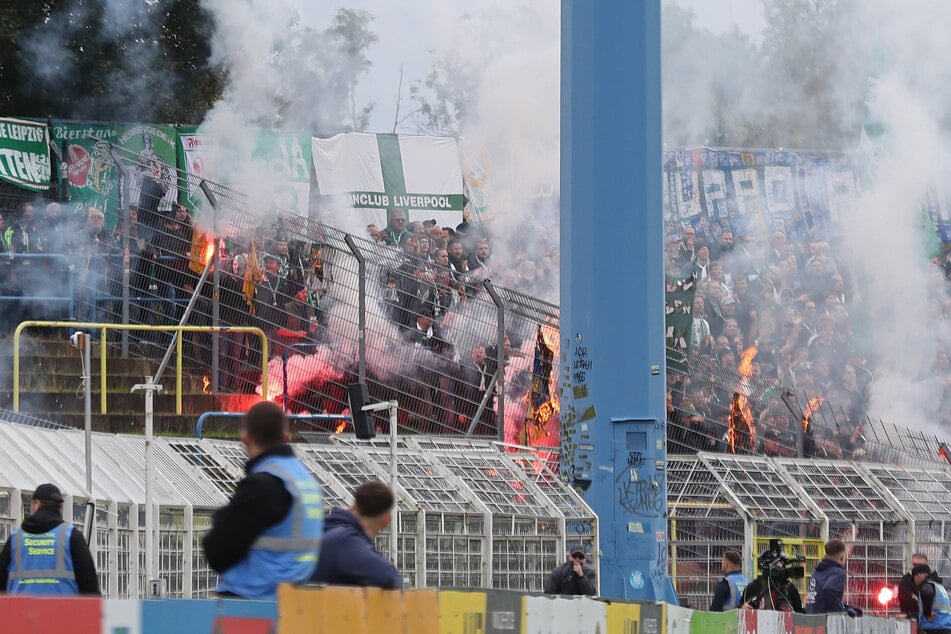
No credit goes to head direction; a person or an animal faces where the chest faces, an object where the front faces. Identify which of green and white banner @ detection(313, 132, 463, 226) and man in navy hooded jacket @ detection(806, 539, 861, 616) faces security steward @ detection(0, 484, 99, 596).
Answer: the green and white banner

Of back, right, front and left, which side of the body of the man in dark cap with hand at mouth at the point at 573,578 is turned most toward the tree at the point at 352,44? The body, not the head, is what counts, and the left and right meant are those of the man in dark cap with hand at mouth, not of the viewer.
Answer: back

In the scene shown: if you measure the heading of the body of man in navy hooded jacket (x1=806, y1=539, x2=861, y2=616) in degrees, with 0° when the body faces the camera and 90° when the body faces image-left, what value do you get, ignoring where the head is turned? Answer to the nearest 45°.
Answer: approximately 225°

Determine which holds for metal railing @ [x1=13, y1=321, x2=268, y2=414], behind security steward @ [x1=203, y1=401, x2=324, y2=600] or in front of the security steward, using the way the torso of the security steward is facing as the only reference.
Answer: in front

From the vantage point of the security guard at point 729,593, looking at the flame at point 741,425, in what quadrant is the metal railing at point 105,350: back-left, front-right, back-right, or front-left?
front-left

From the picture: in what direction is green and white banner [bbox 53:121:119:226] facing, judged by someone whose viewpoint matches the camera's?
facing the viewer

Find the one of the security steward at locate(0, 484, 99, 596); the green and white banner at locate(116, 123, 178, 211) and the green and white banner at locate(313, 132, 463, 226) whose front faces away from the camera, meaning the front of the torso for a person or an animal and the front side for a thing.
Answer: the security steward

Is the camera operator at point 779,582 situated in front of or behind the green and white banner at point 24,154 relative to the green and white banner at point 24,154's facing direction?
in front

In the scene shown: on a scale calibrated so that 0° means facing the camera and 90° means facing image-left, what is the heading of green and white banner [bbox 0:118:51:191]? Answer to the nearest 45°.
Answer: approximately 0°

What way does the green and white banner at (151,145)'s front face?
toward the camera

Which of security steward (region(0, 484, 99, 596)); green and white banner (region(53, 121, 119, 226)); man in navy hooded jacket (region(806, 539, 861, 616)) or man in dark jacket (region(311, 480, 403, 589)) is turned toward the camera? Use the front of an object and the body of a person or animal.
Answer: the green and white banner

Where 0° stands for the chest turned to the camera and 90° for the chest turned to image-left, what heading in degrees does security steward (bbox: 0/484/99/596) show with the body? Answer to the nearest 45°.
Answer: approximately 180°

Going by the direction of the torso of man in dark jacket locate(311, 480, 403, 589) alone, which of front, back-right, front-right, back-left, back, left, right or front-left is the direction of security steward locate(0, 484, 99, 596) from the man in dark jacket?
left

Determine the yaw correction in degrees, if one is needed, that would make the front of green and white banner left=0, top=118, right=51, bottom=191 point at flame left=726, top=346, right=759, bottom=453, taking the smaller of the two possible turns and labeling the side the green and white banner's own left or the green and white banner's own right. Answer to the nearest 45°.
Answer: approximately 45° to the green and white banner's own left

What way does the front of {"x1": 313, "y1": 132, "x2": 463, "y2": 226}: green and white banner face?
toward the camera
